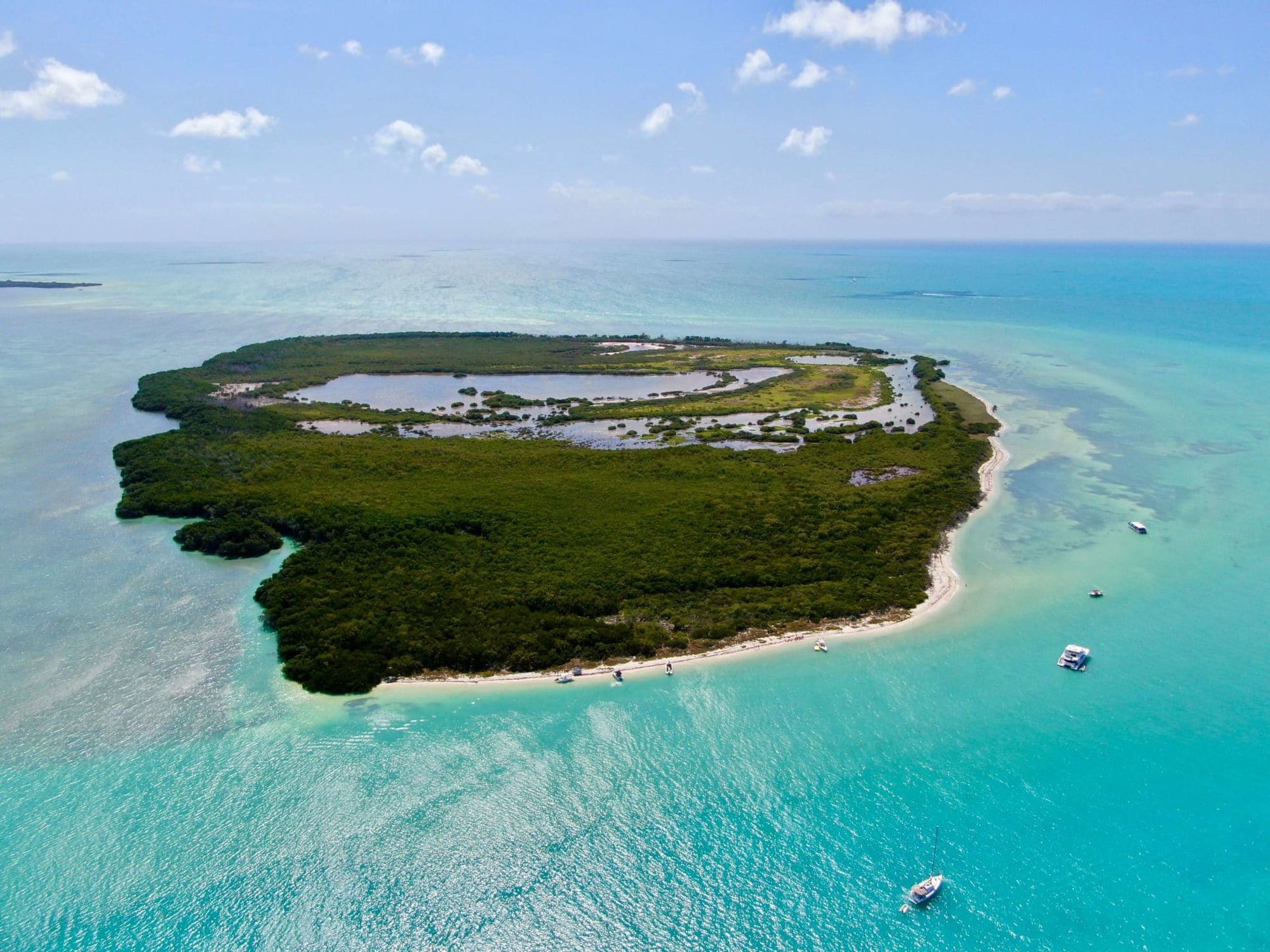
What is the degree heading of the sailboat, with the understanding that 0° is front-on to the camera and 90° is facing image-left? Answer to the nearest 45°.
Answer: approximately 225°

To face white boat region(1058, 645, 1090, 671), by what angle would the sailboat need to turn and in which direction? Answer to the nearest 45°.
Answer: approximately 45° to its left
